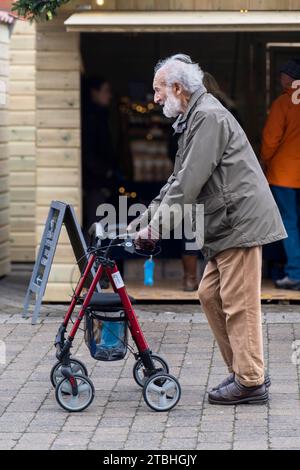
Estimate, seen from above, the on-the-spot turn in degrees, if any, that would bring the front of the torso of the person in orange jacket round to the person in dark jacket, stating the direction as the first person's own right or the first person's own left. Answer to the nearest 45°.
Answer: approximately 45° to the first person's own left

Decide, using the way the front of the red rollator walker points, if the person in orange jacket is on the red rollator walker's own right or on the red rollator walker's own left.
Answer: on the red rollator walker's own right

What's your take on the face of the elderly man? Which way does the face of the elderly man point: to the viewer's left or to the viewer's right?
to the viewer's left

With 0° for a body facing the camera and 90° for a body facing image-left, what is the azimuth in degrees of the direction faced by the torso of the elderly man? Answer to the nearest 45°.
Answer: approximately 90°

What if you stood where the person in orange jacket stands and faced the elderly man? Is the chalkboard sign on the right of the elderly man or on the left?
right

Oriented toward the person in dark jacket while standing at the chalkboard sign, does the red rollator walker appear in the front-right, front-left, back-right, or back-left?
back-right

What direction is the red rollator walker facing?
to the viewer's left

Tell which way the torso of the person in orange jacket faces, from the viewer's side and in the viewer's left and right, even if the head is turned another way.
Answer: facing away from the viewer and to the left of the viewer
